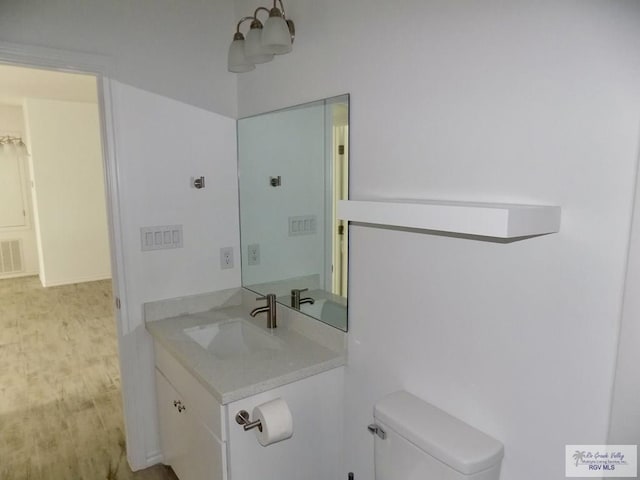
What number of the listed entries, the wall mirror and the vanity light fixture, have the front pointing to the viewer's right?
0

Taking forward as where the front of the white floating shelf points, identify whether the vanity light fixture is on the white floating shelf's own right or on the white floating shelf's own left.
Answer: on the white floating shelf's own right

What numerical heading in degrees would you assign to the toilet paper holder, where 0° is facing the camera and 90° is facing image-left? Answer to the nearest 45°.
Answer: approximately 315°

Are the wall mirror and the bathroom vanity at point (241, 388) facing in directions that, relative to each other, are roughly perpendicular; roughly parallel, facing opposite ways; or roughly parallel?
roughly parallel

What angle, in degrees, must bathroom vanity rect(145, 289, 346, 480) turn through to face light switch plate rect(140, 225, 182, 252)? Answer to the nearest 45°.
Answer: approximately 90° to its right

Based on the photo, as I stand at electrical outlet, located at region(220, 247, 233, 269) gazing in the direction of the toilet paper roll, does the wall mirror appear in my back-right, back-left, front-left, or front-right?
front-left

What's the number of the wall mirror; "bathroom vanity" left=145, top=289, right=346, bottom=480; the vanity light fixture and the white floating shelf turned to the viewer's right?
0

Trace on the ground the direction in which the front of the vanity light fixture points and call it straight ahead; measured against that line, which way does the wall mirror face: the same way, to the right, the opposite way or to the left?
the same way

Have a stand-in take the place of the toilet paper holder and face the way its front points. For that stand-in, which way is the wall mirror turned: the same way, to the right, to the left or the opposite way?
to the right

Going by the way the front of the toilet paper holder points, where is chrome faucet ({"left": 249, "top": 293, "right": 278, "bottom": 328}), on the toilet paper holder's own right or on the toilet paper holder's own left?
on the toilet paper holder's own left

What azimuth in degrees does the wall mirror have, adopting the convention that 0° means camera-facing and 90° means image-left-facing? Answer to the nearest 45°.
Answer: approximately 45°

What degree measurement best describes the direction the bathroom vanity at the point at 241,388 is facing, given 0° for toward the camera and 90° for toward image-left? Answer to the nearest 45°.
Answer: approximately 45°

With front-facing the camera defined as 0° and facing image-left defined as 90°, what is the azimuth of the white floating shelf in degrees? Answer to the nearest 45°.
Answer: approximately 45°

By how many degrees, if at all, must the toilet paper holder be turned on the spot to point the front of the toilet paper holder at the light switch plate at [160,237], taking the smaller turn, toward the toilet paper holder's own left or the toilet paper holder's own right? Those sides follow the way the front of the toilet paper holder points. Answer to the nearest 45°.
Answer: approximately 180°

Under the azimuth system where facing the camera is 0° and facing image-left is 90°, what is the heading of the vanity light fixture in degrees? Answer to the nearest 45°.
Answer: approximately 45°
